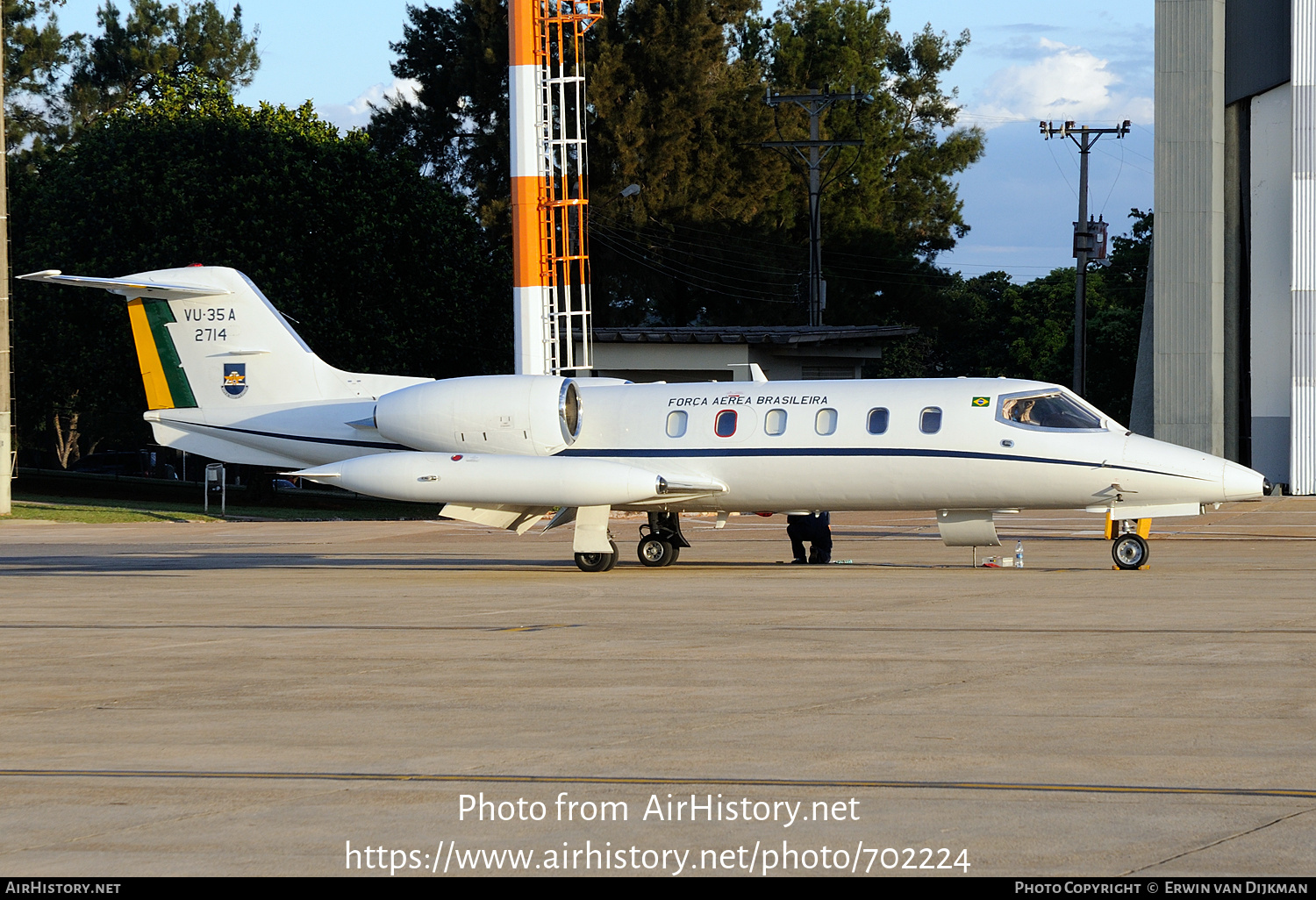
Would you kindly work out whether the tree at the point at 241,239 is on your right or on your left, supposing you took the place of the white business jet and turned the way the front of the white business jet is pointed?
on your left

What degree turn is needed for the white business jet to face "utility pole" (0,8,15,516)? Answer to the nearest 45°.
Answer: approximately 135° to its left

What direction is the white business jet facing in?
to the viewer's right

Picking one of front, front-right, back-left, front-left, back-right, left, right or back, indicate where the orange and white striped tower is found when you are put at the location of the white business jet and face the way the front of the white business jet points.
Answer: left

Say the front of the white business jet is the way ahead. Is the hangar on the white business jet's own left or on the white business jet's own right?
on the white business jet's own left

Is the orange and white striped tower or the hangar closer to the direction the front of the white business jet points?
the hangar

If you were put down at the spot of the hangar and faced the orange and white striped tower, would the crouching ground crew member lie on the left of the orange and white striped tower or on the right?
left
